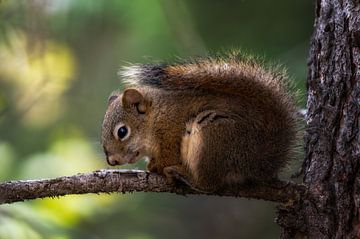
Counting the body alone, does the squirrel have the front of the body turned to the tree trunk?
no

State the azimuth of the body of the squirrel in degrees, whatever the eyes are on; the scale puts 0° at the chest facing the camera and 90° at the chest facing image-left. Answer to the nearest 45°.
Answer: approximately 90°
